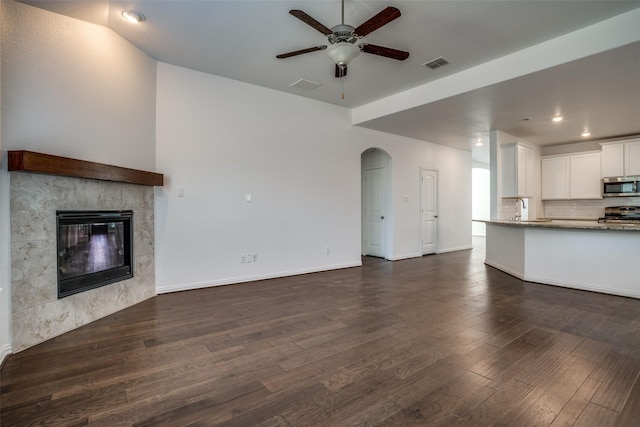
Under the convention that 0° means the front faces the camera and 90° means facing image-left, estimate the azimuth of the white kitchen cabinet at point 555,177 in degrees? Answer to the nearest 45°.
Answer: approximately 0°

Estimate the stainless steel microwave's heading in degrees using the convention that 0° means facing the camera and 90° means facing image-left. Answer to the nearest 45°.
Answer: approximately 0°

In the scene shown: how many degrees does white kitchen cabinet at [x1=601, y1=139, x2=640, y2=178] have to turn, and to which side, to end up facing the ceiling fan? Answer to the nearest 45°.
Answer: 0° — it already faces it

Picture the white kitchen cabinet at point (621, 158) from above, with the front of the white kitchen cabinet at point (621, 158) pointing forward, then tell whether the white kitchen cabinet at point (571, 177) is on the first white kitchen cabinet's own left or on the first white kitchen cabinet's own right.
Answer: on the first white kitchen cabinet's own right

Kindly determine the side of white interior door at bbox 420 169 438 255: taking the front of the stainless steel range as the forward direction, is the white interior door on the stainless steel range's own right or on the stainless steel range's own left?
on the stainless steel range's own right

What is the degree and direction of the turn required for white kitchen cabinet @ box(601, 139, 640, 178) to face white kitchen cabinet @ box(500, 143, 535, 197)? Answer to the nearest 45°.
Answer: approximately 45° to its right
